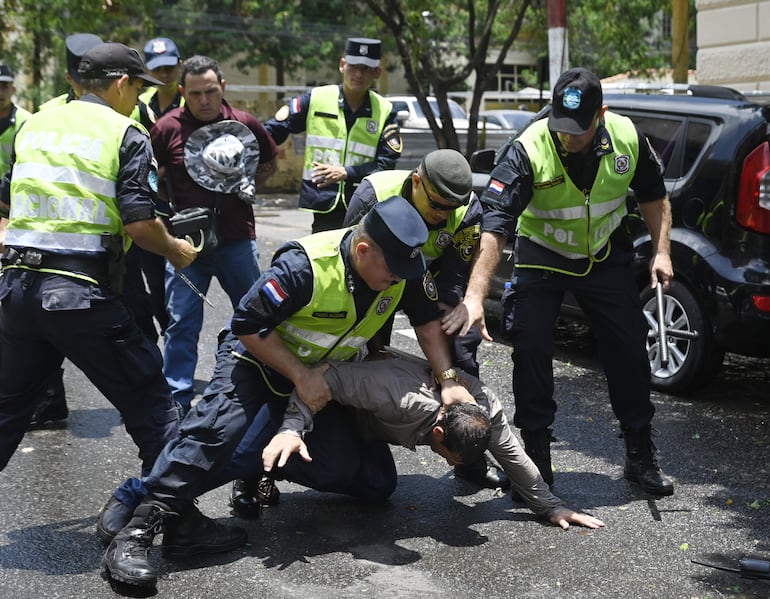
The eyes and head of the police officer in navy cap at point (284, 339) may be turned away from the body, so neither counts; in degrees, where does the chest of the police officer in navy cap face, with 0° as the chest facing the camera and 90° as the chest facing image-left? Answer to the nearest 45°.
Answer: approximately 315°

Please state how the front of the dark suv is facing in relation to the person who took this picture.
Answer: facing away from the viewer and to the left of the viewer

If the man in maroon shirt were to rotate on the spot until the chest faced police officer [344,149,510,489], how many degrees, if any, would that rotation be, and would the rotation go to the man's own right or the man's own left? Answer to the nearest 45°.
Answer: approximately 45° to the man's own left

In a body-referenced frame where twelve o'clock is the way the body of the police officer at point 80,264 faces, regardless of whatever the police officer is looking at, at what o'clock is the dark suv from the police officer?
The dark suv is roughly at 1 o'clock from the police officer.

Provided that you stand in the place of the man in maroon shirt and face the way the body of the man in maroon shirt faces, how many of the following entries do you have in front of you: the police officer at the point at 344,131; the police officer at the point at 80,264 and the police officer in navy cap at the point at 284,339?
2

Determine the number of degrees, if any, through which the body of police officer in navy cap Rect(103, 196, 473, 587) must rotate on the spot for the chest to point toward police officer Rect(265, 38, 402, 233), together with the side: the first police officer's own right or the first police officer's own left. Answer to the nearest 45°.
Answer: approximately 135° to the first police officer's own left

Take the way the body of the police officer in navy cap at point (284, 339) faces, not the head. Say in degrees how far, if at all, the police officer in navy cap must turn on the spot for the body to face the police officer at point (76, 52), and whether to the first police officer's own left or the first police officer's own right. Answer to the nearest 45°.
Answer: approximately 180°

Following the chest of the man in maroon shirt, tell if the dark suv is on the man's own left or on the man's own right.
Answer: on the man's own left

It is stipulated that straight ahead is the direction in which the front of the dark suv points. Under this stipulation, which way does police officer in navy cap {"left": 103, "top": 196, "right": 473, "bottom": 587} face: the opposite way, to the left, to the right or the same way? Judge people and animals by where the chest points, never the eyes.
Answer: the opposite way

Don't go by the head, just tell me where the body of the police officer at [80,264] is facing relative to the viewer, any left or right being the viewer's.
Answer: facing away from the viewer and to the right of the viewer

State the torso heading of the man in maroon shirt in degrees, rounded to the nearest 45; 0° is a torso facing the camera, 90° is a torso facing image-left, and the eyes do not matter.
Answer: approximately 0°
